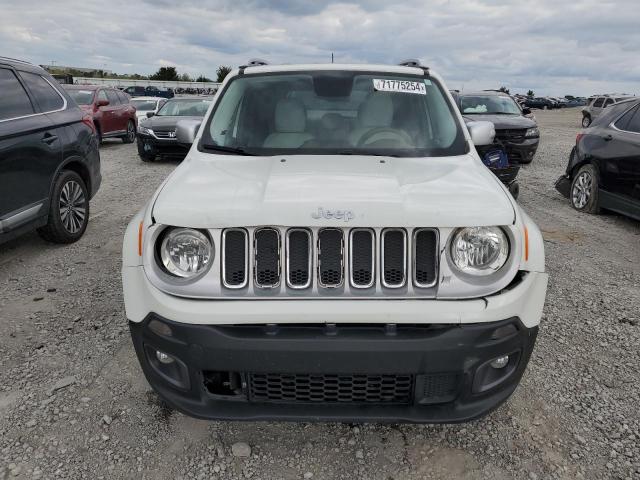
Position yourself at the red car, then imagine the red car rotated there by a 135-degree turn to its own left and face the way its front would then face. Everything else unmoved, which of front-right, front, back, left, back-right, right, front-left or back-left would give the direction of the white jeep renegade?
right

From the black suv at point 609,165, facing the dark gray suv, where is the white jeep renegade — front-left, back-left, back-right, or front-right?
front-left

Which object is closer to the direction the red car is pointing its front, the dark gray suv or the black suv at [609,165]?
the dark gray suv

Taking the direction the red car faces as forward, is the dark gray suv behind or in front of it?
in front

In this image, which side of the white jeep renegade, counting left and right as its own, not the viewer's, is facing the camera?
front

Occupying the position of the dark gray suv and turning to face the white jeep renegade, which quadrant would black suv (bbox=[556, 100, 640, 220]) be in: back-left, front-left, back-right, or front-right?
front-left

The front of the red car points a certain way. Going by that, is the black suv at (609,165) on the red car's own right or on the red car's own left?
on the red car's own left

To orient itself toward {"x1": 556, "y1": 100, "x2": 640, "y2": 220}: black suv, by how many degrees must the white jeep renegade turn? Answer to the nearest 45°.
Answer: approximately 135° to its left
